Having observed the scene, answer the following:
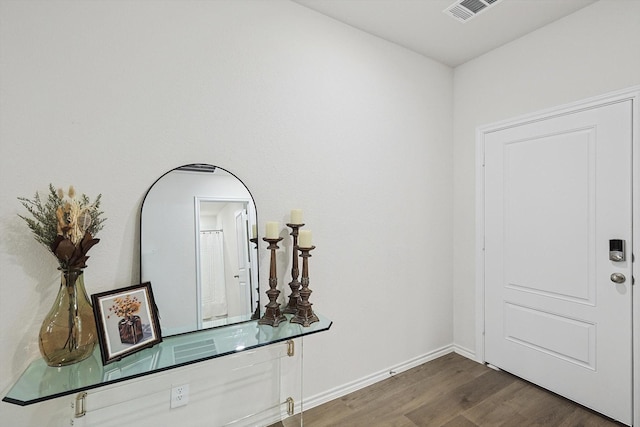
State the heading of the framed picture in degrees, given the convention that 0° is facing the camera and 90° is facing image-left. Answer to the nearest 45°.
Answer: approximately 315°

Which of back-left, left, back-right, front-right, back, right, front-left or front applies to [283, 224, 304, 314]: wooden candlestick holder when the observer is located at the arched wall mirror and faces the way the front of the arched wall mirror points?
left

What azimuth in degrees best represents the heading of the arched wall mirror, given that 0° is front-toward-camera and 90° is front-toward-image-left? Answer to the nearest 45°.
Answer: approximately 0°

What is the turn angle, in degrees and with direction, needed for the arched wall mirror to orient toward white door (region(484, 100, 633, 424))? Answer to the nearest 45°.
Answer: approximately 90° to its left

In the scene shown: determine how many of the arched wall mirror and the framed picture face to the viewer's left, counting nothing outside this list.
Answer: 0

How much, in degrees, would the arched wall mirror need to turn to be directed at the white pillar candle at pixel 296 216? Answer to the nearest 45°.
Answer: approximately 90° to its left

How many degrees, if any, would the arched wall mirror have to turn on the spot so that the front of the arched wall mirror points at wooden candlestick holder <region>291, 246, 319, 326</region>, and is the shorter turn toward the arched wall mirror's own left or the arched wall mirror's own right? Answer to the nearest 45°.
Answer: approximately 90° to the arched wall mirror's own left

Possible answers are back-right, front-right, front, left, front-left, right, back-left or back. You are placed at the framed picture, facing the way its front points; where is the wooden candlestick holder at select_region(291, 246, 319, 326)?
front-left
